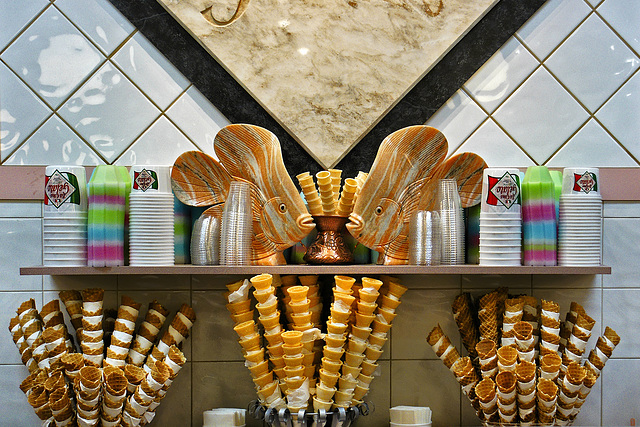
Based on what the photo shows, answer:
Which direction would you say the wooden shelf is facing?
toward the camera
